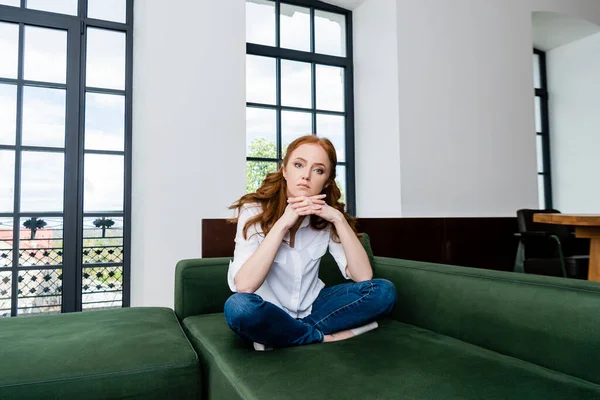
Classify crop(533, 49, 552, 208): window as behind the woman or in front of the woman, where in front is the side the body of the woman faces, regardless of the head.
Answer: behind

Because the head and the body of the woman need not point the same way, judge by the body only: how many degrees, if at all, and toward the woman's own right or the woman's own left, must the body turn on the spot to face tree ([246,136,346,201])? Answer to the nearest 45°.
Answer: approximately 180°

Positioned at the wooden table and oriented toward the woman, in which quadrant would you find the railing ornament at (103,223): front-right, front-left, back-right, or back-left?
front-right

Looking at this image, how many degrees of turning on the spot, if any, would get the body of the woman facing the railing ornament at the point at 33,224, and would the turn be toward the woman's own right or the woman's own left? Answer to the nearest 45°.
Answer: approximately 135° to the woman's own right

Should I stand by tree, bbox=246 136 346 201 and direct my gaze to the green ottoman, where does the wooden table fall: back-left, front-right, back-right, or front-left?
front-left

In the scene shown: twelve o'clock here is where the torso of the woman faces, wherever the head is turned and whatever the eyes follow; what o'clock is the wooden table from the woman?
The wooden table is roughly at 8 o'clock from the woman.

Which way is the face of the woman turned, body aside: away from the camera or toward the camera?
toward the camera

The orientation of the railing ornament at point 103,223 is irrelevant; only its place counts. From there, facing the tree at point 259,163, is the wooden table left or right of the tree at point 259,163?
right

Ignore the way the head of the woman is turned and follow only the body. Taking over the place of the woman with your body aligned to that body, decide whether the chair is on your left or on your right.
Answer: on your left

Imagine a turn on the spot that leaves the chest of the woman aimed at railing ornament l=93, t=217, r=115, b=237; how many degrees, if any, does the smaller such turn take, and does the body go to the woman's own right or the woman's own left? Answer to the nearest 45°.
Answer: approximately 135° to the woman's own right

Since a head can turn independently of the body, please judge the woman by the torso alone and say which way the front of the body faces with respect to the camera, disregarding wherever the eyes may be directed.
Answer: toward the camera

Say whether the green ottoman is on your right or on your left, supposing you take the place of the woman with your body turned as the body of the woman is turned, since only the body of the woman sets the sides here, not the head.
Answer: on your right
